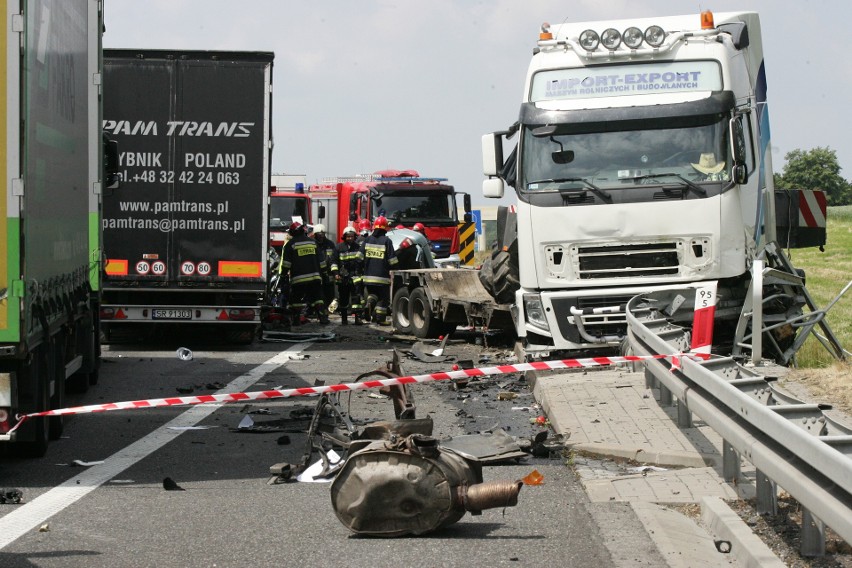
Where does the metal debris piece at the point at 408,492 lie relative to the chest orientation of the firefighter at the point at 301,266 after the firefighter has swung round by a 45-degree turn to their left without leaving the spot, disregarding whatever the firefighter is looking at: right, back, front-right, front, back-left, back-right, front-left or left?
back-left

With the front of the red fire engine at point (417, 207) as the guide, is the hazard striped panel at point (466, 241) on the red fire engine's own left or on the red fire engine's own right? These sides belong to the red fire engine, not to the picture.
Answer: on the red fire engine's own left

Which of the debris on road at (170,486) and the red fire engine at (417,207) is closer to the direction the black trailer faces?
the red fire engine

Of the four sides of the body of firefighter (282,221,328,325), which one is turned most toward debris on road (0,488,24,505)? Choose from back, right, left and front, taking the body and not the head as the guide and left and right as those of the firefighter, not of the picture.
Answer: back

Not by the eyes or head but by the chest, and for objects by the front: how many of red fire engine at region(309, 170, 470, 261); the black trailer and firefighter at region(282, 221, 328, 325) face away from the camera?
2

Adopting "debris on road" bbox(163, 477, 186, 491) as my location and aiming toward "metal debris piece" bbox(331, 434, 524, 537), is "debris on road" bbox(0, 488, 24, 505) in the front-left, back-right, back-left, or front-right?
back-right

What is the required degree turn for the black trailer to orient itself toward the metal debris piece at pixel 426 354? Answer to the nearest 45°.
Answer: approximately 135° to its right

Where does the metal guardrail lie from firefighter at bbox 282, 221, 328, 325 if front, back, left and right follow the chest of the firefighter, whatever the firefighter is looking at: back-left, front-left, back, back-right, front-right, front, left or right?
back

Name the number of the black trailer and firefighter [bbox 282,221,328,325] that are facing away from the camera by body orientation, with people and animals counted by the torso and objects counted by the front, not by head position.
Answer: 2

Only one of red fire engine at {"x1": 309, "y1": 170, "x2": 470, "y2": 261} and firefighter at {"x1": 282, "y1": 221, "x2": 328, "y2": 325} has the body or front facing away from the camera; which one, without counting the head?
the firefighter

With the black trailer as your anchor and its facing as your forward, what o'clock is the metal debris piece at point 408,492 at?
The metal debris piece is roughly at 6 o'clock from the black trailer.

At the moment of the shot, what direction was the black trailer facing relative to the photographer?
facing away from the viewer

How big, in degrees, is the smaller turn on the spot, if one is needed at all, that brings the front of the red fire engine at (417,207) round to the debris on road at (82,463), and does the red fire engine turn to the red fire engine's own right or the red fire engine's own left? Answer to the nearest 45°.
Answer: approximately 45° to the red fire engine's own right

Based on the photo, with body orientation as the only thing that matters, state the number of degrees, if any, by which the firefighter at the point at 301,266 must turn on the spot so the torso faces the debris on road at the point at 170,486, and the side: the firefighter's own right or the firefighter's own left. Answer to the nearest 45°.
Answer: approximately 180°

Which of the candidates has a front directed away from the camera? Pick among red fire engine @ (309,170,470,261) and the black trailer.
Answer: the black trailer

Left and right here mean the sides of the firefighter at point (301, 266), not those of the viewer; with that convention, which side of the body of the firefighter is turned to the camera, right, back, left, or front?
back

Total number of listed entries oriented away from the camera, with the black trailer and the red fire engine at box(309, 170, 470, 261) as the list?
1
